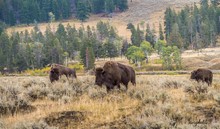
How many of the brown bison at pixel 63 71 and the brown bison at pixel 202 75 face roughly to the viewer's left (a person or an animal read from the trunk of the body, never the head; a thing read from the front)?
2

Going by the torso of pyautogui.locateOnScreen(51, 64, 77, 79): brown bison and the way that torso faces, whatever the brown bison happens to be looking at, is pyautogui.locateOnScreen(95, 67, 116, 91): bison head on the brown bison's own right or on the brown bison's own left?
on the brown bison's own left

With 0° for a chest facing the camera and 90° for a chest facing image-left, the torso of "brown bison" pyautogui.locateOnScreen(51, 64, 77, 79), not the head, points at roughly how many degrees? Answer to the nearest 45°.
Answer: approximately 90°

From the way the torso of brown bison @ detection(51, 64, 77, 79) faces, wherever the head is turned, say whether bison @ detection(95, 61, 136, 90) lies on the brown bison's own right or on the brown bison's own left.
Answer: on the brown bison's own left

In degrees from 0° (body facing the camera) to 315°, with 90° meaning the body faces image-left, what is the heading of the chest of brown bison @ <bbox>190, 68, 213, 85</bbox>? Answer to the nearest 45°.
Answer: approximately 90°
